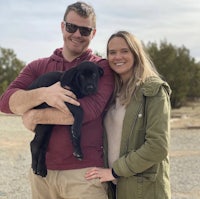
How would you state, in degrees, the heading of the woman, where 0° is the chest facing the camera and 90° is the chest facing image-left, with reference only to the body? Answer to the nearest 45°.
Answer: approximately 45°

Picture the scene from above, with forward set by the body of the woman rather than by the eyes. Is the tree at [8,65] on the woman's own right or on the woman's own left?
on the woman's own right

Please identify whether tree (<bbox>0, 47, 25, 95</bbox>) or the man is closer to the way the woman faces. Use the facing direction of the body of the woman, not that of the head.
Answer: the man

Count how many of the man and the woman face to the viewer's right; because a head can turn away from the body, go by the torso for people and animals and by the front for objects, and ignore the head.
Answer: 0

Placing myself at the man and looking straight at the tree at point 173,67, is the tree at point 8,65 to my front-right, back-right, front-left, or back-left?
front-left

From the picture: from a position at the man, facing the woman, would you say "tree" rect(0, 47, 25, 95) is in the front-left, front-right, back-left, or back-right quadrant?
back-left

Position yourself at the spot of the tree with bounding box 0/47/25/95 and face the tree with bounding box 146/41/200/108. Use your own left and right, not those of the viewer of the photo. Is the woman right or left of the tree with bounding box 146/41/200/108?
right

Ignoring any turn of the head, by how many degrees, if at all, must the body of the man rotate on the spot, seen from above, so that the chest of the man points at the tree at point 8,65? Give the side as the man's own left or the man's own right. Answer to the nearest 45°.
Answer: approximately 180°

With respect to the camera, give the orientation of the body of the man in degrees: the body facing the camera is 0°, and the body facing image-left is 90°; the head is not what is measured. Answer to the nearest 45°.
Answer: approximately 0°

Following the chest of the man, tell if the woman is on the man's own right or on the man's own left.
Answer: on the man's own left

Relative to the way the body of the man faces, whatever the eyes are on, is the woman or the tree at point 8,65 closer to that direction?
the woman

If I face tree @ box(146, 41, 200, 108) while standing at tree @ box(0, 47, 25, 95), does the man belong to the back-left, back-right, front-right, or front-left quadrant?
front-right

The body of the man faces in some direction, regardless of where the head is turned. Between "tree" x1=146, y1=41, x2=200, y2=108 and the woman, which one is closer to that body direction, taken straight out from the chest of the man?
the woman

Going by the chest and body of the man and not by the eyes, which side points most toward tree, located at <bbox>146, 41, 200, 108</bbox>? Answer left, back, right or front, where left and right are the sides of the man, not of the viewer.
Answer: back
